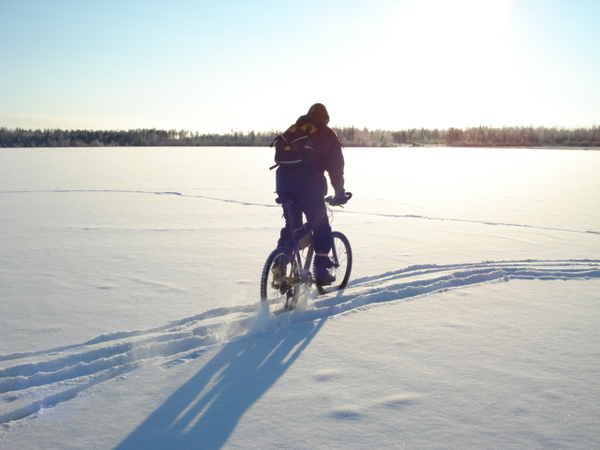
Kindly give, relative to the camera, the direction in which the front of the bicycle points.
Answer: facing away from the viewer and to the right of the viewer
